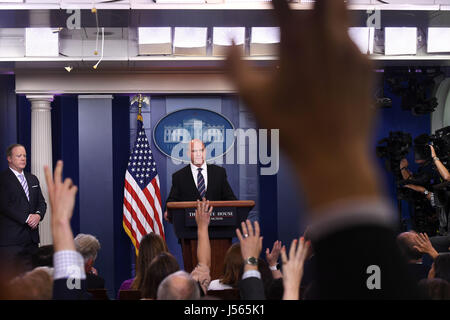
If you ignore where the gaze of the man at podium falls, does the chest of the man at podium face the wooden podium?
yes

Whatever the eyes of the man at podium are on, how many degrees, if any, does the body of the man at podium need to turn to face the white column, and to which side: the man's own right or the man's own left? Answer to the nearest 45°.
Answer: approximately 135° to the man's own right

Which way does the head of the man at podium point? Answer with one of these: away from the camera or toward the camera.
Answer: toward the camera

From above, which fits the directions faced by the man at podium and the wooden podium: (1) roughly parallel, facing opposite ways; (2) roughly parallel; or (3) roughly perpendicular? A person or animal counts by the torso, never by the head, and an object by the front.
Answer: roughly parallel

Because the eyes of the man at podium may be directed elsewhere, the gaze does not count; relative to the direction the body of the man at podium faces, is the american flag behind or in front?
behind

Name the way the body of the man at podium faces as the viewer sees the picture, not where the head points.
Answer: toward the camera

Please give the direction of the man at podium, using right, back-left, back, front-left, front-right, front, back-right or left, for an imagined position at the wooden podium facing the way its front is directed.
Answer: back

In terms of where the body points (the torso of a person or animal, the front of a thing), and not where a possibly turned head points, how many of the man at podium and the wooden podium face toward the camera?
2

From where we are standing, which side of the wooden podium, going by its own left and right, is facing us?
front
